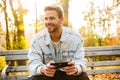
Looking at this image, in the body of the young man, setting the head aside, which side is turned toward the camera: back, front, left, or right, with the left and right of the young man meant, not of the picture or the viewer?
front

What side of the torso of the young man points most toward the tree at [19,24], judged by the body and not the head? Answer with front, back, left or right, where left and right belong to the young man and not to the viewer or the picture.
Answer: back
